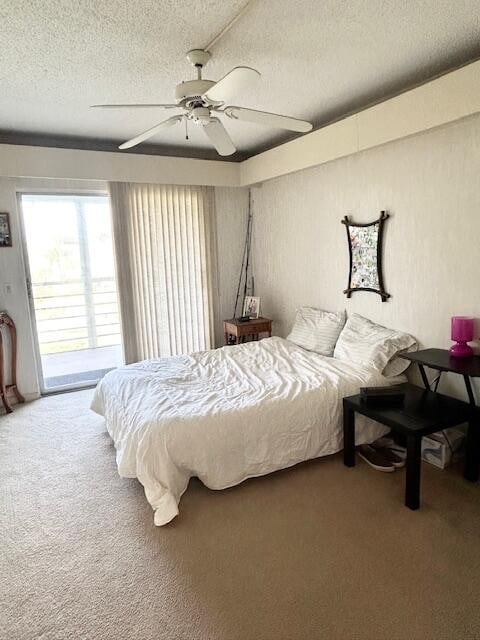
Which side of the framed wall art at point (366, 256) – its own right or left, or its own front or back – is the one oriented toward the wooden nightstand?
right

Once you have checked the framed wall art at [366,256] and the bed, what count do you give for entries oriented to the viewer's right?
0

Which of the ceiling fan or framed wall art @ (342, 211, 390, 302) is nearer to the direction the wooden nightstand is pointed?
the ceiling fan

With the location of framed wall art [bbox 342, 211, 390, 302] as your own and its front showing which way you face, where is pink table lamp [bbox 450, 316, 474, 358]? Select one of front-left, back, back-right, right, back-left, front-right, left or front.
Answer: left

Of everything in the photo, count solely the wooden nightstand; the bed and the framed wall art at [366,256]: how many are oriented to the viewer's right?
0

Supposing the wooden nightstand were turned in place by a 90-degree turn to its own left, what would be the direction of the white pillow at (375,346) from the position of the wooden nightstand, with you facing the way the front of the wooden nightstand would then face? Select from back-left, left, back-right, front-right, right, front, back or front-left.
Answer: front

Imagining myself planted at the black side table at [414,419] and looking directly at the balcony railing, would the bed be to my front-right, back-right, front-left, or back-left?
front-left

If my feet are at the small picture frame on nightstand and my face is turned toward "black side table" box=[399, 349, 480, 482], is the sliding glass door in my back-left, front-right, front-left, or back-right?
back-right

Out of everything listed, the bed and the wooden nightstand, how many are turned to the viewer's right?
0

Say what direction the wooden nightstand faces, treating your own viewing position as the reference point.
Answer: facing the viewer and to the left of the viewer

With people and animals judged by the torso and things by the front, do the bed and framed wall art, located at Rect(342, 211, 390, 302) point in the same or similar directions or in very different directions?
same or similar directions

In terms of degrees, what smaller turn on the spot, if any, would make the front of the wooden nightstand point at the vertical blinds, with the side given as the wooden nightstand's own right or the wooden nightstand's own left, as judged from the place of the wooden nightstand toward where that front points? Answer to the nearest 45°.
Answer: approximately 45° to the wooden nightstand's own right

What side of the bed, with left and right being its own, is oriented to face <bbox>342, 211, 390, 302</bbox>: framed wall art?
back

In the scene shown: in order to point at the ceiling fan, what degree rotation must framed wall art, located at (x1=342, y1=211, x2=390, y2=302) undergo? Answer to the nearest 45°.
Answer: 0° — it already faces it

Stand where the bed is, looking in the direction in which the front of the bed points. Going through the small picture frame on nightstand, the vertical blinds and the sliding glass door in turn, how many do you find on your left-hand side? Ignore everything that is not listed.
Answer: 0

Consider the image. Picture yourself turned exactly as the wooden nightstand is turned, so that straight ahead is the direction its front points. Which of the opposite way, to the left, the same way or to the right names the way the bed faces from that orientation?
the same way

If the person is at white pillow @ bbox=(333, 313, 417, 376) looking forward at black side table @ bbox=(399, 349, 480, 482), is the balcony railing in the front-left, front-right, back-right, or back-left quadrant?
back-right
